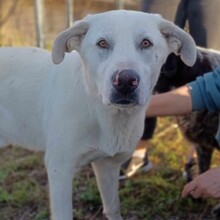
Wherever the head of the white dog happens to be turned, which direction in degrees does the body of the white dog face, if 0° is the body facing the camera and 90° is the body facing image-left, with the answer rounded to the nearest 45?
approximately 315°
